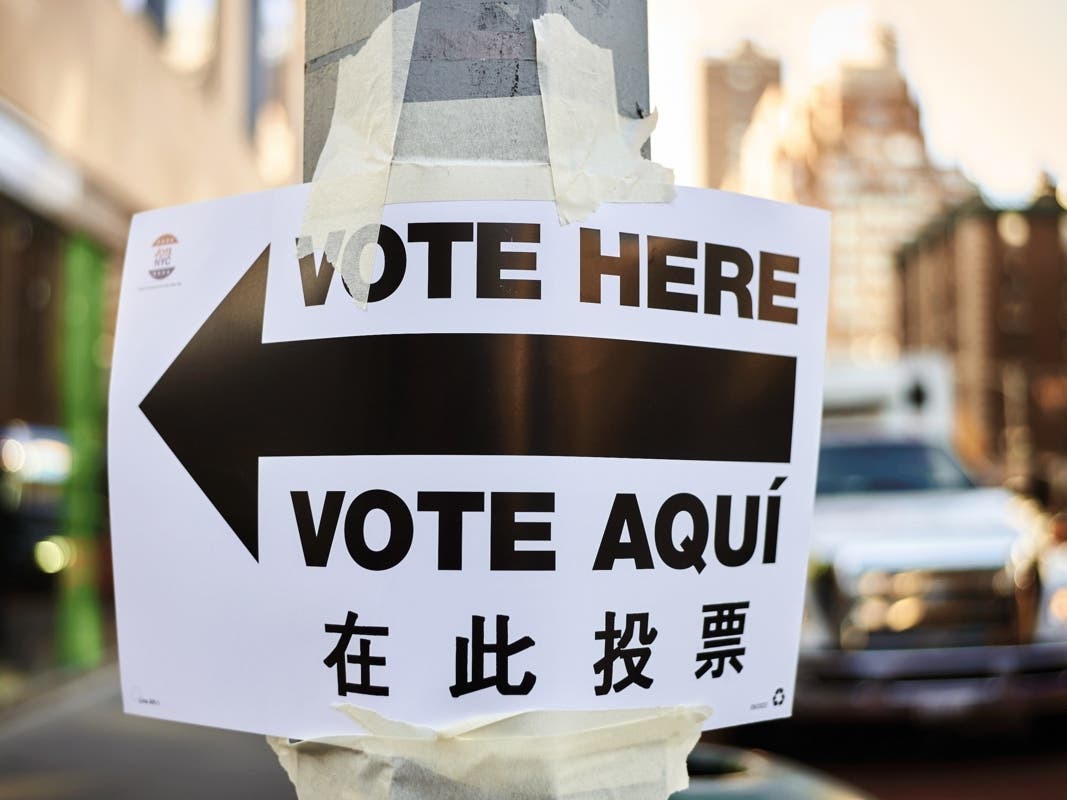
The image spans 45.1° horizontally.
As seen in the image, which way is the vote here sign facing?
toward the camera

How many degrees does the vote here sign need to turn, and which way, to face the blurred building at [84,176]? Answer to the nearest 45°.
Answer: approximately 180°

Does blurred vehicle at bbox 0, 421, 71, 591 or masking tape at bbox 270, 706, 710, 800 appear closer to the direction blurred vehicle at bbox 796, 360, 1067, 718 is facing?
the masking tape

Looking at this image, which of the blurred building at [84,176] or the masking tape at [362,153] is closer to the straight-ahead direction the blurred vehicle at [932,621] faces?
the masking tape

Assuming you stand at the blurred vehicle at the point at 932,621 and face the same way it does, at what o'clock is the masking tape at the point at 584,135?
The masking tape is roughly at 12 o'clock from the blurred vehicle.

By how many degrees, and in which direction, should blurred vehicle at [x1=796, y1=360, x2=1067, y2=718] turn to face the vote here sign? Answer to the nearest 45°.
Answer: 0° — it already faces it

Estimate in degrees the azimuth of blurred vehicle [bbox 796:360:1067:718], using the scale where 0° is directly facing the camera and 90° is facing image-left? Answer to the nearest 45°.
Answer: approximately 0°

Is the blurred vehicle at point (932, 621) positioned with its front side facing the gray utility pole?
yes

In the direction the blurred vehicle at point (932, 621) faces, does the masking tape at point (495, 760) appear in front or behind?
in front

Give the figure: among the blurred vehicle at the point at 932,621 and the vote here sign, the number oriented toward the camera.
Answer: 2
